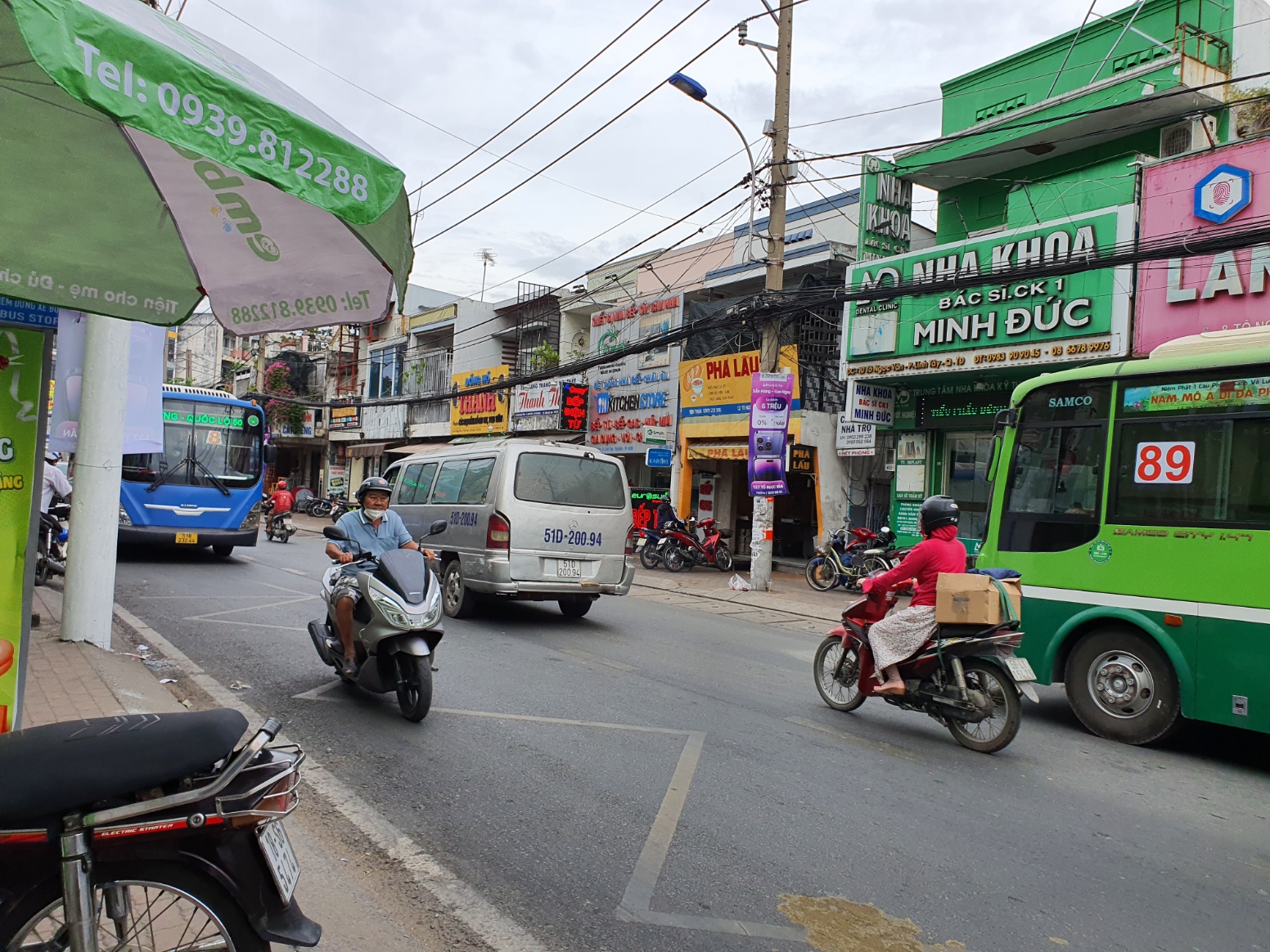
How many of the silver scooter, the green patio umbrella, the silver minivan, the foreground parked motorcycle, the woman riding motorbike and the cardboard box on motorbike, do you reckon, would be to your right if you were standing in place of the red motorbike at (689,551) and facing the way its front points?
6

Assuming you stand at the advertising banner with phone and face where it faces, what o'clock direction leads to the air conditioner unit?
The air conditioner unit is roughly at 9 o'clock from the advertising banner with phone.

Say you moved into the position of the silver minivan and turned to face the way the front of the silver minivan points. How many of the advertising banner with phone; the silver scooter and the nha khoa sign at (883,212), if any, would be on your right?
2

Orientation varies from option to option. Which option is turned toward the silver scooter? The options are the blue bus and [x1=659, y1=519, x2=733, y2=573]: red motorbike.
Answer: the blue bus

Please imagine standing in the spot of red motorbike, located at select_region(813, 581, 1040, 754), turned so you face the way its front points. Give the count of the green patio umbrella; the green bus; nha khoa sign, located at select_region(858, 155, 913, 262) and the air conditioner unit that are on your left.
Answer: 1

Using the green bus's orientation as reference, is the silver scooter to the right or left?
on its left

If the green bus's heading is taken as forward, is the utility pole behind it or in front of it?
in front

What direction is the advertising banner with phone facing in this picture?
toward the camera

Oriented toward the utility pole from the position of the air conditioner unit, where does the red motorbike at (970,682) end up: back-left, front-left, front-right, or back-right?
front-left

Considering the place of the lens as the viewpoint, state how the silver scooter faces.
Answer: facing the viewer and to the right of the viewer

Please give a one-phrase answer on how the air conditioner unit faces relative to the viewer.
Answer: facing the viewer and to the left of the viewer

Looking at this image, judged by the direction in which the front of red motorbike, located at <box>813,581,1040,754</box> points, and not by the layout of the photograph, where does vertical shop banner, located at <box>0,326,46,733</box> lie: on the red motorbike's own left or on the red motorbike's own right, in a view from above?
on the red motorbike's own left

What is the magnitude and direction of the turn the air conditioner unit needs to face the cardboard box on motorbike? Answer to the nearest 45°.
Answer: approximately 45° to its left
